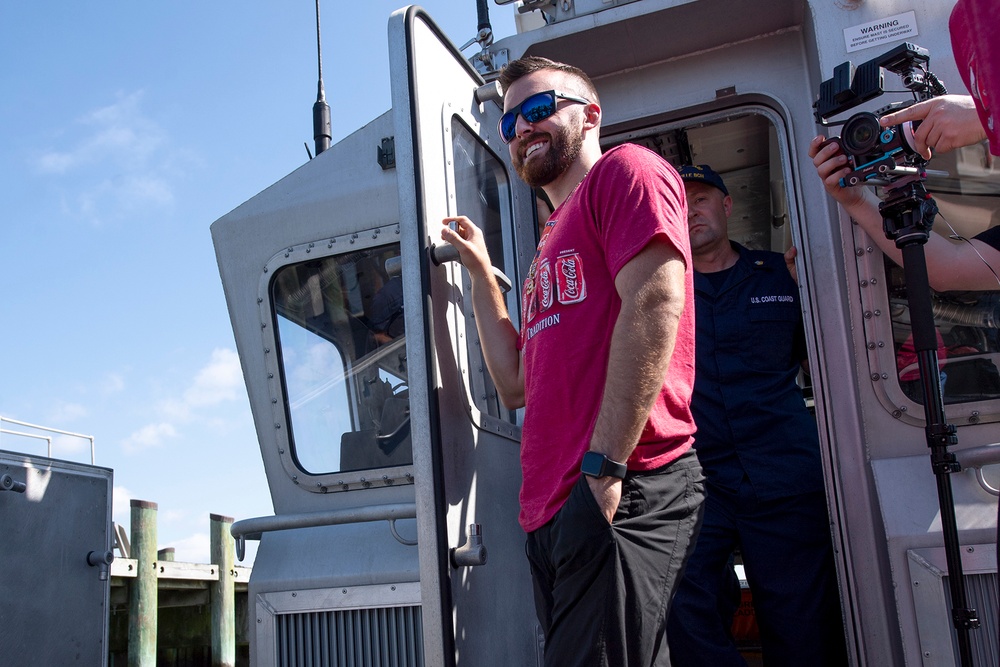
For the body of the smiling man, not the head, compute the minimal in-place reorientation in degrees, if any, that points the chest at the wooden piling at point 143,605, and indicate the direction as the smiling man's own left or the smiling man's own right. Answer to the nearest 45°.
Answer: approximately 90° to the smiling man's own right

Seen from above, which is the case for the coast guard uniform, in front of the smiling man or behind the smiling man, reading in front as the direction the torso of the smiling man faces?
behind

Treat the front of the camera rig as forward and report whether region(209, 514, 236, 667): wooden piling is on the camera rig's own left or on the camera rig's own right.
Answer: on the camera rig's own right

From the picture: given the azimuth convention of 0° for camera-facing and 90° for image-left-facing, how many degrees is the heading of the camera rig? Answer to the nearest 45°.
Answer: approximately 45°

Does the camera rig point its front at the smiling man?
yes

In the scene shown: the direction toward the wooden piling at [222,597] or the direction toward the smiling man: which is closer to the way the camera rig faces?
the smiling man
